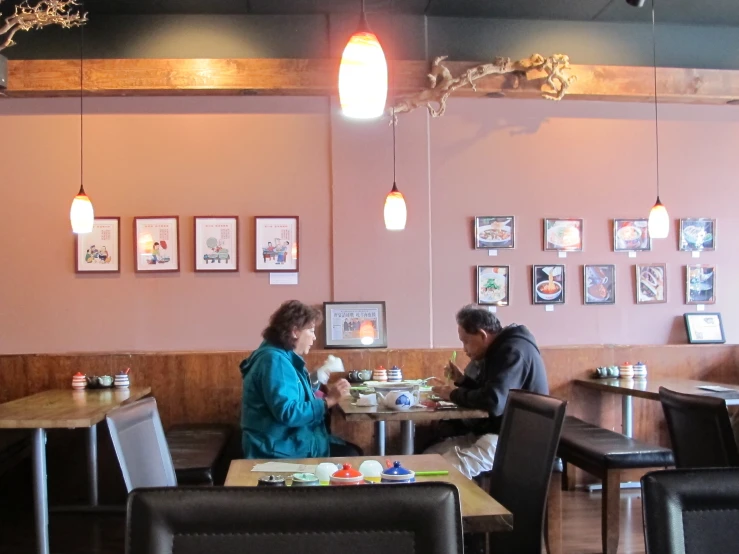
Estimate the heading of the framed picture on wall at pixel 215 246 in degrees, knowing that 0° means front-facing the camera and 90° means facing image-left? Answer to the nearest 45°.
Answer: approximately 0°

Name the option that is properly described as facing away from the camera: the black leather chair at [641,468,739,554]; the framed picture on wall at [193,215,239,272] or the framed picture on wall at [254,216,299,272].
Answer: the black leather chair

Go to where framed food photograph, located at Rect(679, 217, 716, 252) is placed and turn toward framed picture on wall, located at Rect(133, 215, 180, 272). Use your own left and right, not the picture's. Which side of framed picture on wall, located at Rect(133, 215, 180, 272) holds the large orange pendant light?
left

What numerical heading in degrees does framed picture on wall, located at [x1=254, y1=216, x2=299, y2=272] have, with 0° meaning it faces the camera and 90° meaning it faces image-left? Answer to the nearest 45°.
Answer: approximately 0°

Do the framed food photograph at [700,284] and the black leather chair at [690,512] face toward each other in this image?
yes

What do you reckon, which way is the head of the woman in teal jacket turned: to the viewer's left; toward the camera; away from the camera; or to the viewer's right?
to the viewer's right

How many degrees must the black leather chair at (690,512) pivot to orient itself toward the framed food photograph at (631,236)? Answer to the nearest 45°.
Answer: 0° — it already faces it

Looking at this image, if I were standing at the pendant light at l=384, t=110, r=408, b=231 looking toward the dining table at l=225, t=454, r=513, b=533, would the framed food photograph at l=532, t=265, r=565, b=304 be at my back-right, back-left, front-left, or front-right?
back-left

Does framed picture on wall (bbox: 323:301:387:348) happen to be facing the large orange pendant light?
yes

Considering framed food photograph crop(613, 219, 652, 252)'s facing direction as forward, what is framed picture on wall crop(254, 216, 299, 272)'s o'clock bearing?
The framed picture on wall is roughly at 2 o'clock from the framed food photograph.

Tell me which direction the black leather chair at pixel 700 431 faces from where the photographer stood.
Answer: facing away from the viewer and to the right of the viewer

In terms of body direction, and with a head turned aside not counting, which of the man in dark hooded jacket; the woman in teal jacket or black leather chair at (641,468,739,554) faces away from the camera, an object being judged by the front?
the black leather chair

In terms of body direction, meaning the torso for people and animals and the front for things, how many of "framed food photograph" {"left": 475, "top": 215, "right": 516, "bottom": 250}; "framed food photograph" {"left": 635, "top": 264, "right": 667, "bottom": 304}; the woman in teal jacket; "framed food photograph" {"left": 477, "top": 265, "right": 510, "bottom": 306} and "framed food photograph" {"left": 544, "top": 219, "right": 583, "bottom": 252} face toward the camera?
4

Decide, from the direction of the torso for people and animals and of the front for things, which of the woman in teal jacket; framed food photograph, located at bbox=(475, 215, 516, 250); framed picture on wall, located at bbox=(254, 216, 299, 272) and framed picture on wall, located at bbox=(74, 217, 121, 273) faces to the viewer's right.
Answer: the woman in teal jacket

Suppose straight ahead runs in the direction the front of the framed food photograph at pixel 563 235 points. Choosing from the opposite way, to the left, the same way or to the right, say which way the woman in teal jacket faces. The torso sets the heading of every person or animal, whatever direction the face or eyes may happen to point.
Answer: to the left

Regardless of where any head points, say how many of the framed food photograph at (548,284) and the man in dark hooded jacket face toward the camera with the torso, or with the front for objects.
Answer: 1

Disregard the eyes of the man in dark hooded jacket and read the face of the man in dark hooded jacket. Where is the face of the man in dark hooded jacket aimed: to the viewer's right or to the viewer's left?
to the viewer's left

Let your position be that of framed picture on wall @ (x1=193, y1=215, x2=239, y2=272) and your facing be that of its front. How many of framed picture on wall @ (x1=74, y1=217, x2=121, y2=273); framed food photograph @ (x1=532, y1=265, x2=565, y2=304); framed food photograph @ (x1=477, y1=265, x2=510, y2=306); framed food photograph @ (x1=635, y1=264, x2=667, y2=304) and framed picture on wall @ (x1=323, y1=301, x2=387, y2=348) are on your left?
4
